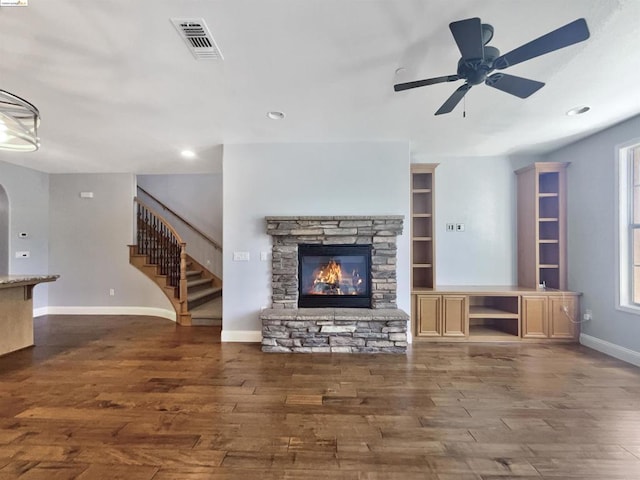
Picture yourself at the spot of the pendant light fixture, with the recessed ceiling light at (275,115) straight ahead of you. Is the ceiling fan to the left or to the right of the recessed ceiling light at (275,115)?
right

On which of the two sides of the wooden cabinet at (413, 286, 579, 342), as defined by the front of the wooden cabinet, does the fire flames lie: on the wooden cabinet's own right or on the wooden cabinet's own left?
on the wooden cabinet's own right

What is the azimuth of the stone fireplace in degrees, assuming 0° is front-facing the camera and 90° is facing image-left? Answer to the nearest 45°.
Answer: approximately 0°

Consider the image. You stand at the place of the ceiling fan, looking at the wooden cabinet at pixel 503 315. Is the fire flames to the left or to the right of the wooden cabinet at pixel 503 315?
left

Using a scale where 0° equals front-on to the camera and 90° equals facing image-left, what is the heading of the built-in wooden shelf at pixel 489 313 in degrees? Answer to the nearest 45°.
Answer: approximately 0°

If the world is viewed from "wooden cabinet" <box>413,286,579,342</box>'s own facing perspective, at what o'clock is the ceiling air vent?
The ceiling air vent is roughly at 1 o'clock from the wooden cabinet.

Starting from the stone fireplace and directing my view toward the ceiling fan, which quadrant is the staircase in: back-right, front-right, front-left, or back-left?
back-right
